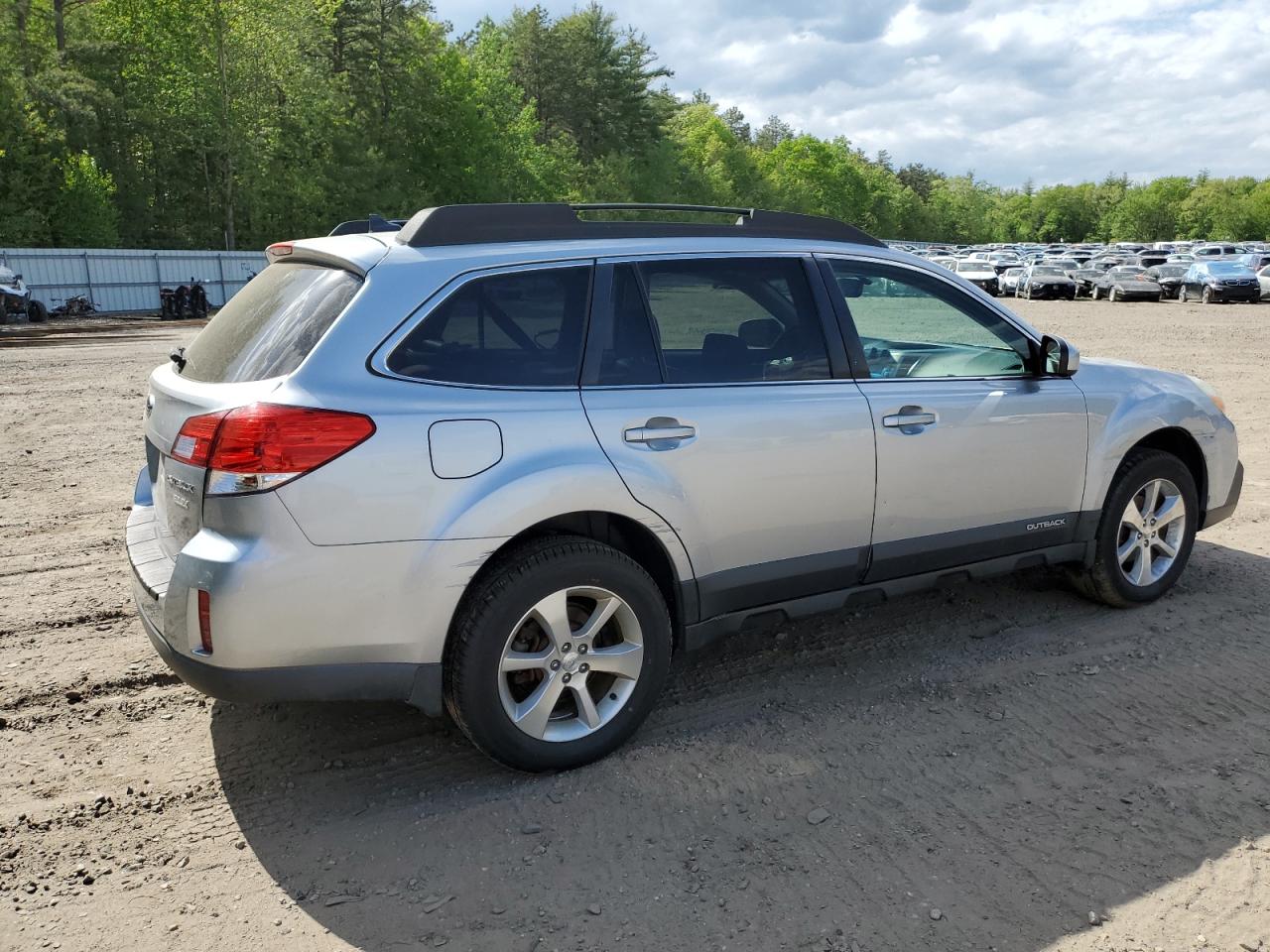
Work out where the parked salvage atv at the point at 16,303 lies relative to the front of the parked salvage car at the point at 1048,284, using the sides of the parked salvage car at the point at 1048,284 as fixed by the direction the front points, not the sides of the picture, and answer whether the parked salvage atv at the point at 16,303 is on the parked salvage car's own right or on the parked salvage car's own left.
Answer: on the parked salvage car's own right

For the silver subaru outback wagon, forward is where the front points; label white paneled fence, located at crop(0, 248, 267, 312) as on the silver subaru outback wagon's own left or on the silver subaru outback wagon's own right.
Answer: on the silver subaru outback wagon's own left

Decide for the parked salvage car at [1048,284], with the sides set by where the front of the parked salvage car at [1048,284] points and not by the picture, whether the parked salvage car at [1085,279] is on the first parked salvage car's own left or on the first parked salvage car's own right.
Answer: on the first parked salvage car's own left

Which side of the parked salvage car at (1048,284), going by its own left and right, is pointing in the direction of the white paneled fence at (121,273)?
right

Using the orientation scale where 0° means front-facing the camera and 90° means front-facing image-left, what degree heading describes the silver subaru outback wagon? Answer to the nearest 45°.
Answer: approximately 225°

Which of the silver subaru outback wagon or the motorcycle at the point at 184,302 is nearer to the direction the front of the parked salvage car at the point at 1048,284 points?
the silver subaru outback wagon

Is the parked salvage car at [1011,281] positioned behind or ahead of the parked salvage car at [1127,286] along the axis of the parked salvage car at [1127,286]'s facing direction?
behind

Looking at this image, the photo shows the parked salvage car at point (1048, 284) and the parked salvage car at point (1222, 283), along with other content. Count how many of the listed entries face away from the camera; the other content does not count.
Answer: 0

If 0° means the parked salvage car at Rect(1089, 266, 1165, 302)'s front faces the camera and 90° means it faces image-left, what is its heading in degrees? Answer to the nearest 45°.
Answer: approximately 315°

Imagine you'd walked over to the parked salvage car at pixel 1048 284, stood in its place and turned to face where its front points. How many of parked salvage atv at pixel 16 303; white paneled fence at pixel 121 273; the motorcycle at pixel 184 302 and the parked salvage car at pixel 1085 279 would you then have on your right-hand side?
3

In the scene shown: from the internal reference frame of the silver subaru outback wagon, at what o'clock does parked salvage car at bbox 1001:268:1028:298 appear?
The parked salvage car is roughly at 11 o'clock from the silver subaru outback wagon.

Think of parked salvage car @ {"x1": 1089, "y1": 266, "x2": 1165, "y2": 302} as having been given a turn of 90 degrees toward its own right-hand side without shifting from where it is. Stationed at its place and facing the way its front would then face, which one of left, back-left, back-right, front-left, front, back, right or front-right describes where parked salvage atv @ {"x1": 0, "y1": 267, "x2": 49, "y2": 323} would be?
front
